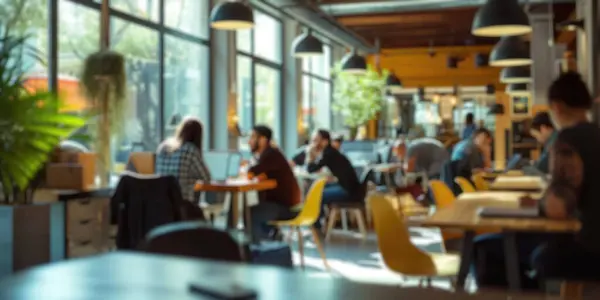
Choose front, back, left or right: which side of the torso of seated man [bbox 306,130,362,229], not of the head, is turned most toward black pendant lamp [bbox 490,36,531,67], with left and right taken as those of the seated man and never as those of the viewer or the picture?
back

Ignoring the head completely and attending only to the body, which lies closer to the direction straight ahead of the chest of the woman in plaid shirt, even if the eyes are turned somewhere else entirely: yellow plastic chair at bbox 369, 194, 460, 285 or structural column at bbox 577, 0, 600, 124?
the structural column

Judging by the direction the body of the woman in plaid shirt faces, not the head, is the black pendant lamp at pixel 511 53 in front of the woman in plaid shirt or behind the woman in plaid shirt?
in front

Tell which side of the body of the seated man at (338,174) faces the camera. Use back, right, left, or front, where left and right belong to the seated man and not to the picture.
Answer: left

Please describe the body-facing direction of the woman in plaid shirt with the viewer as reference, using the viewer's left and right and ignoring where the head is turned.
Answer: facing away from the viewer and to the right of the viewer

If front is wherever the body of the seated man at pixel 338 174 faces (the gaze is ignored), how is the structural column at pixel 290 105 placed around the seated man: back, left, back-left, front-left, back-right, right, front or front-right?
right

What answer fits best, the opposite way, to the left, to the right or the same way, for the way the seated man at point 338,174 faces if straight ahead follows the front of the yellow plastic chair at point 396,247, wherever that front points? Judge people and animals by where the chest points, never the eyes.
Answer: the opposite way

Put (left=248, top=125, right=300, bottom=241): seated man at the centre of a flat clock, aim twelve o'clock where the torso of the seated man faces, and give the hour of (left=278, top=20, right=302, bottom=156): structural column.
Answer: The structural column is roughly at 3 o'clock from the seated man.

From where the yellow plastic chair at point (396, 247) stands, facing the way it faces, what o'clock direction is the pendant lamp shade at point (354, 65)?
The pendant lamp shade is roughly at 9 o'clock from the yellow plastic chair.

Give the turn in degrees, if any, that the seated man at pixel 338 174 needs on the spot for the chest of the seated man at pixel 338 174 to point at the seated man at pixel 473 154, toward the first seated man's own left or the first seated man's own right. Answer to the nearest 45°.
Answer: approximately 180°

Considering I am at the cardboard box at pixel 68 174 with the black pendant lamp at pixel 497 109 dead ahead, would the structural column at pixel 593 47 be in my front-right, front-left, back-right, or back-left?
front-right

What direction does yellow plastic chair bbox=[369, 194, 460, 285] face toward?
to the viewer's right

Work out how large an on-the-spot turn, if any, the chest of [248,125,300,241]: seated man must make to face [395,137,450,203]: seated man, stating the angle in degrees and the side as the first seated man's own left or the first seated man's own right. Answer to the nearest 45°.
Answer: approximately 135° to the first seated man's own right

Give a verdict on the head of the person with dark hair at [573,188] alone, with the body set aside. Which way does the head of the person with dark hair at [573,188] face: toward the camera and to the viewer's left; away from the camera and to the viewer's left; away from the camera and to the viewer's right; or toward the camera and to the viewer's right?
away from the camera and to the viewer's left
